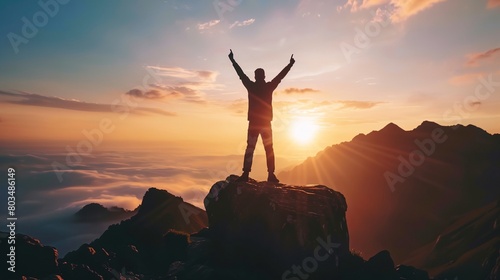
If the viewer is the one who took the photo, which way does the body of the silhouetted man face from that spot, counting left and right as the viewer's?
facing away from the viewer

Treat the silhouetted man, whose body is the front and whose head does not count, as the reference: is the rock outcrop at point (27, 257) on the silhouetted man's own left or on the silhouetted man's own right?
on the silhouetted man's own left
